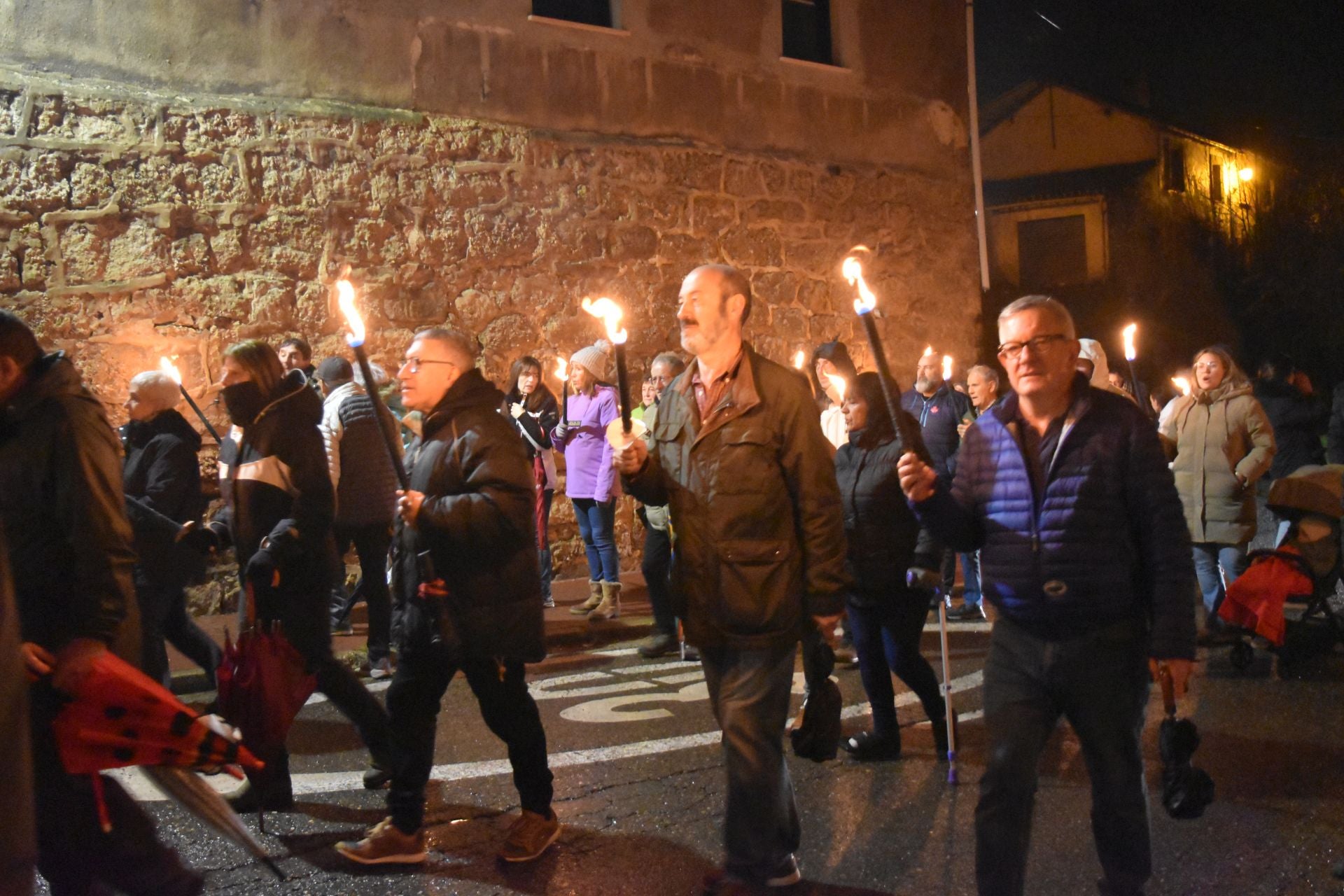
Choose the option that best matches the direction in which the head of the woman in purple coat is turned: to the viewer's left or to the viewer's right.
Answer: to the viewer's left

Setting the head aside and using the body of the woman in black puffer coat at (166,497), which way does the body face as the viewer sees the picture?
to the viewer's left

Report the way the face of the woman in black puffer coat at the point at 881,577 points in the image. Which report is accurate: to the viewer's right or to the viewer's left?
to the viewer's left

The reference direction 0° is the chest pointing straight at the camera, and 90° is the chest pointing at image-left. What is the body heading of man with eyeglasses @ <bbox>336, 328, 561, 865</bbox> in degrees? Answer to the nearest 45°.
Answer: approximately 90°

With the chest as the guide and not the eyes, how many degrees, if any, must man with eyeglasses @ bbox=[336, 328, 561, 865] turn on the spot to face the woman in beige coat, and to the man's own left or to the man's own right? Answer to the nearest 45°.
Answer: approximately 135° to the man's own right

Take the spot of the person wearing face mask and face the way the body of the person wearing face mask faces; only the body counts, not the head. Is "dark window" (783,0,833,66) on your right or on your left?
on your right

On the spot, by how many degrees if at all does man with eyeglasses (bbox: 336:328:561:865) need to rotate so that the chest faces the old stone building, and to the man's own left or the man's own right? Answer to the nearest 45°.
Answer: approximately 90° to the man's own right

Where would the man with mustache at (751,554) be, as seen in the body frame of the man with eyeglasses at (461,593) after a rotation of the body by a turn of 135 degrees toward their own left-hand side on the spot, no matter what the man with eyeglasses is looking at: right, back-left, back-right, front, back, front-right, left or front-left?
front

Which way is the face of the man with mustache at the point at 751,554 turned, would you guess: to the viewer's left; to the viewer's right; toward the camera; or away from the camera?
to the viewer's left

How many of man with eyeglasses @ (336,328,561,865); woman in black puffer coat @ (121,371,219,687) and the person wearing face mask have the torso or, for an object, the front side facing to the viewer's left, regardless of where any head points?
3

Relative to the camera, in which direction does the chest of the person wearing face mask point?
to the viewer's left

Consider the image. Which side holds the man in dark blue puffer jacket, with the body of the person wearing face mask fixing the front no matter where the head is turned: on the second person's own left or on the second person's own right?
on the second person's own left

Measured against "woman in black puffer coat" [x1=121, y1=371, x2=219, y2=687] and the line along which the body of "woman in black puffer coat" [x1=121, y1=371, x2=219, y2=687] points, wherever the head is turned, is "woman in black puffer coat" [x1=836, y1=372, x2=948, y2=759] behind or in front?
behind

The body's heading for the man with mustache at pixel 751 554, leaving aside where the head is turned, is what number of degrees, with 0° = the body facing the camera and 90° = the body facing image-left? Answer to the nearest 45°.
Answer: approximately 45°

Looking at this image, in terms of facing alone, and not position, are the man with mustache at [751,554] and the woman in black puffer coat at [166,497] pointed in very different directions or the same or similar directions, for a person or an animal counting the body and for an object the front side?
same or similar directions

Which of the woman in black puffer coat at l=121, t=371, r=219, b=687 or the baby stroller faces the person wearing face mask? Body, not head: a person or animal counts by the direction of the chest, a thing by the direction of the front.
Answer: the baby stroller

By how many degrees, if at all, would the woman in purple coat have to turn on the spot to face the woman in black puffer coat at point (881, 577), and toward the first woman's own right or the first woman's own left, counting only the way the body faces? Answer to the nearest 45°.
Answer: approximately 45° to the first woman's own left

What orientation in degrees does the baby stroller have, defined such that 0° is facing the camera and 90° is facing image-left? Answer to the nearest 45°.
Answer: approximately 45°

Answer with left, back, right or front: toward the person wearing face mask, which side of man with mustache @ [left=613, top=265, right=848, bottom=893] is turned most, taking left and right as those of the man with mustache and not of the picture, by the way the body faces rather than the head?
right
